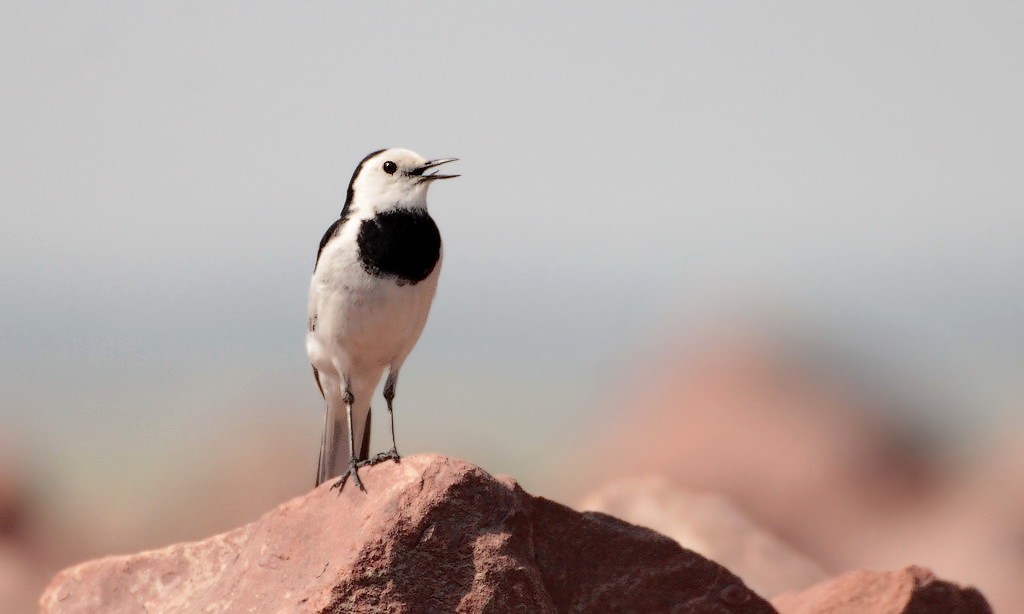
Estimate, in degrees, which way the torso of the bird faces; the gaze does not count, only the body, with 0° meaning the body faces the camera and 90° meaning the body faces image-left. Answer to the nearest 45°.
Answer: approximately 315°

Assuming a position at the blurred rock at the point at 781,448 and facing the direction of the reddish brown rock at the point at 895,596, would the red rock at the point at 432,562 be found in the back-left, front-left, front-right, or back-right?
front-right

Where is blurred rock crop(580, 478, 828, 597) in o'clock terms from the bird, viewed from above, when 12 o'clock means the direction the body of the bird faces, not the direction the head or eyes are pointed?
The blurred rock is roughly at 9 o'clock from the bird.

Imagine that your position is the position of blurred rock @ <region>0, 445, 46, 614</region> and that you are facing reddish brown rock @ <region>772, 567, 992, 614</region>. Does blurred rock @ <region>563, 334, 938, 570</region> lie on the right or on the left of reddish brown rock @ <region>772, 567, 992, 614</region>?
left

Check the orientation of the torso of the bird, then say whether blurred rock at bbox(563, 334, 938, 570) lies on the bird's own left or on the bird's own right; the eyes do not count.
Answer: on the bird's own left

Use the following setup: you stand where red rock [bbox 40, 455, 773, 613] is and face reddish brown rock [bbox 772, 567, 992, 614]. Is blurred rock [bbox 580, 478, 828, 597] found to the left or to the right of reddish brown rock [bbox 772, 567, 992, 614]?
left

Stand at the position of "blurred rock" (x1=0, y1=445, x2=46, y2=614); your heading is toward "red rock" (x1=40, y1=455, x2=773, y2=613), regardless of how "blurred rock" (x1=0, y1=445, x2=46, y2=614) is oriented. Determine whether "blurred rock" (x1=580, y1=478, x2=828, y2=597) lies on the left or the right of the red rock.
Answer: left

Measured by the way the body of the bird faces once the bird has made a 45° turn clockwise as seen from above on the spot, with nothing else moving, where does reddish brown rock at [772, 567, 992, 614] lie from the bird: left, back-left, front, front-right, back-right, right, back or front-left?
left
